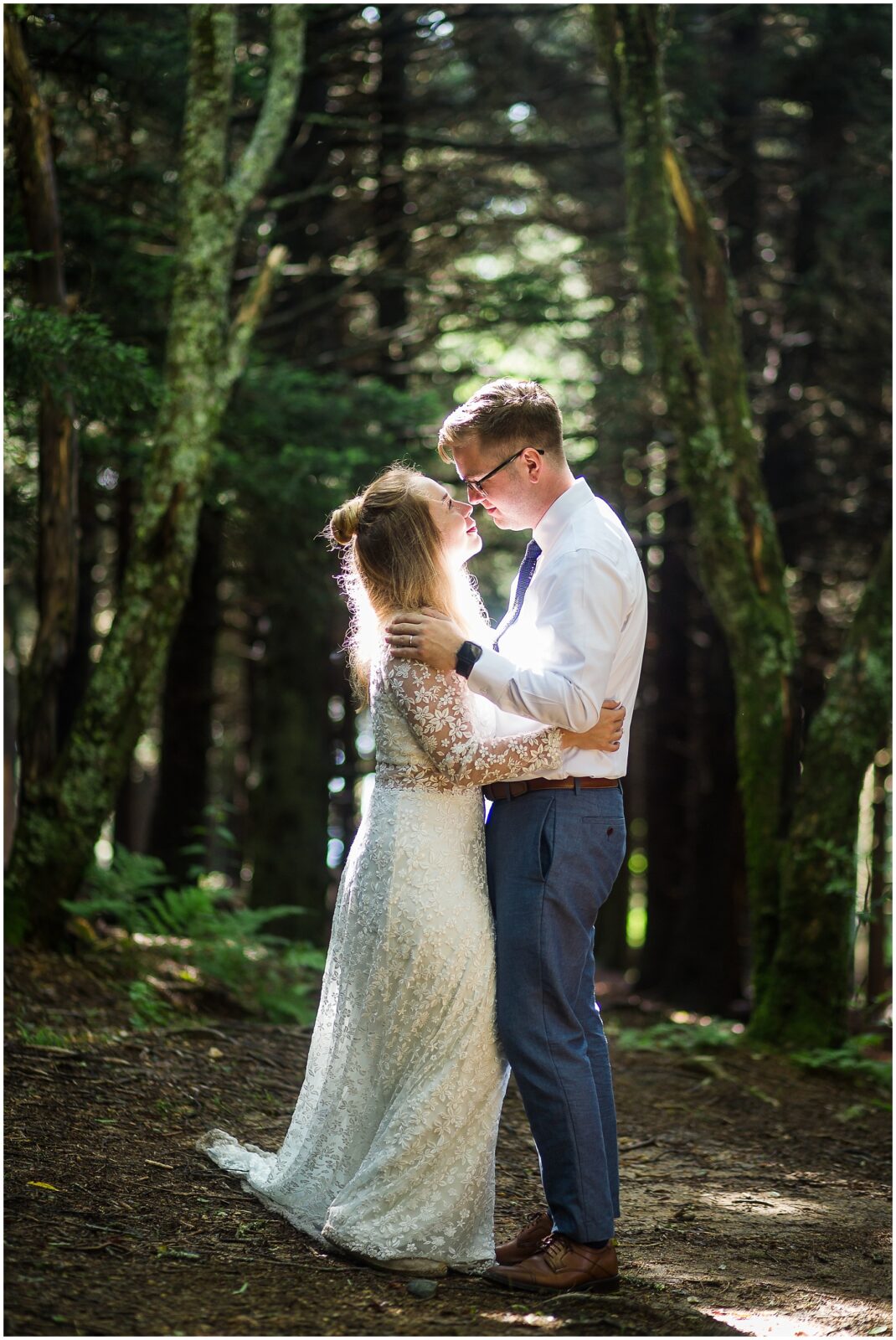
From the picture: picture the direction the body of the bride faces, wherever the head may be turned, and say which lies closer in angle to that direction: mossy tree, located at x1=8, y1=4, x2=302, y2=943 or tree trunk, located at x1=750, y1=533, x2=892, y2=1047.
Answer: the tree trunk

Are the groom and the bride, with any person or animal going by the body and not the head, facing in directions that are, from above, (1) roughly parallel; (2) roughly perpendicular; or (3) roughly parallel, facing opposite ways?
roughly parallel, facing opposite ways

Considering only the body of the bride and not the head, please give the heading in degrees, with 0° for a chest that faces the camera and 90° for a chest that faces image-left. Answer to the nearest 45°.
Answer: approximately 270°

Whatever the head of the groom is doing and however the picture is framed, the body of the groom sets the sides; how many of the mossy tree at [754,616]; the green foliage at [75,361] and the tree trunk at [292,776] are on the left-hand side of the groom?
0

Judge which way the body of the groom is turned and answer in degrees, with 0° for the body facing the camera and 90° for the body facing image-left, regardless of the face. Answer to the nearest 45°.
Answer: approximately 90°

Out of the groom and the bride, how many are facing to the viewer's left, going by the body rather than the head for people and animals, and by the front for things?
1

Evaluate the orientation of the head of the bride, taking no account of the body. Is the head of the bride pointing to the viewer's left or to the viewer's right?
to the viewer's right

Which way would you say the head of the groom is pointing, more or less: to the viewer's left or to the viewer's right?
to the viewer's left
